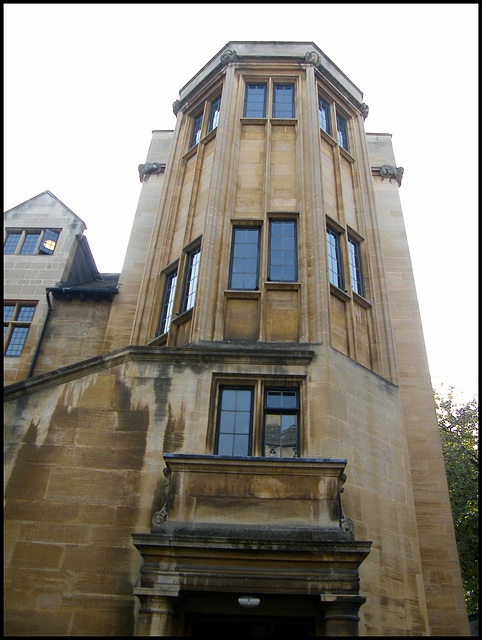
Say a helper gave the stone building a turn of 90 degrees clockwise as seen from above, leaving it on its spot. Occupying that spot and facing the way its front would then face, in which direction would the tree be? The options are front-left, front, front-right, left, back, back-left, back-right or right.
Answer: back-right

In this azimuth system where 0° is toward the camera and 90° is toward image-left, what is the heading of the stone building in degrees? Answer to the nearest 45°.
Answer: approximately 0°
